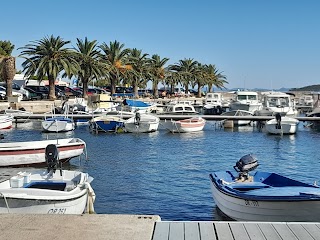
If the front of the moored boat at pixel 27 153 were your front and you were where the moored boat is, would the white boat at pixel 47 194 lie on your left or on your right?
on your right

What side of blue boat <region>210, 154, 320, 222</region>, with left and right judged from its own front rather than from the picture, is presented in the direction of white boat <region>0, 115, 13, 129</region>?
back

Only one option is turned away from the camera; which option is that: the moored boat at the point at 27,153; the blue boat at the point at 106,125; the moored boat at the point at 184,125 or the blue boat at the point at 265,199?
the blue boat at the point at 106,125

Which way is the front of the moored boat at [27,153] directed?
to the viewer's right

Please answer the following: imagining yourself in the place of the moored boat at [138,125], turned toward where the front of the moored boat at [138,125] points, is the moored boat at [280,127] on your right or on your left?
on your right

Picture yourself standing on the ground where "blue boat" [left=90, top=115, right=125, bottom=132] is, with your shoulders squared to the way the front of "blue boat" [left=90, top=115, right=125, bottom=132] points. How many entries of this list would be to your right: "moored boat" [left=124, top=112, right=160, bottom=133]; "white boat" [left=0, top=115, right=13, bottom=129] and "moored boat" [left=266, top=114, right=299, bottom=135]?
2

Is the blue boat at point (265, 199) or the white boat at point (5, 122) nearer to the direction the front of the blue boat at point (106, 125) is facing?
the white boat
